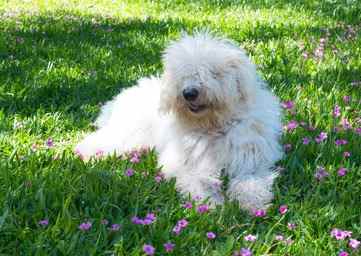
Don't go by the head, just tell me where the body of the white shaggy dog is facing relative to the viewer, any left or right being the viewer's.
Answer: facing the viewer and to the right of the viewer

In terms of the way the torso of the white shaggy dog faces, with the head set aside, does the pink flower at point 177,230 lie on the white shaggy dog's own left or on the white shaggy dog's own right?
on the white shaggy dog's own right

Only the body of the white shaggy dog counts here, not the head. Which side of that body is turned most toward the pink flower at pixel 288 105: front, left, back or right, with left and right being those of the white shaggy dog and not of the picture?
left

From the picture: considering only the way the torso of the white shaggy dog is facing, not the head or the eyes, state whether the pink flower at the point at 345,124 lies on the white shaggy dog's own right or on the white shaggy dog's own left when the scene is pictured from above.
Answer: on the white shaggy dog's own left

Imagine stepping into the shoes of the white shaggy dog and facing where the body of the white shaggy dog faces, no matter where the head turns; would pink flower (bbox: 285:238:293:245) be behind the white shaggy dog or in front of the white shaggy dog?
in front

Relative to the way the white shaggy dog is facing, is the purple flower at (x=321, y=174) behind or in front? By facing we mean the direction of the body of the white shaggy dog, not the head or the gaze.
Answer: in front

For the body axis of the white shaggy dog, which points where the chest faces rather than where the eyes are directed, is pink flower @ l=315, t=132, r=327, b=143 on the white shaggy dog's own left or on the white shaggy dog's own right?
on the white shaggy dog's own left

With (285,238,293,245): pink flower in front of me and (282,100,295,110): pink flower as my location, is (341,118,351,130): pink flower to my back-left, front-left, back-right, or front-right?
front-left

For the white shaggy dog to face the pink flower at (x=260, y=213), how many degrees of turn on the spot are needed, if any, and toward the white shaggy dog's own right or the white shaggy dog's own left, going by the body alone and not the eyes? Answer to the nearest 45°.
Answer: approximately 45° to the white shaggy dog's own right

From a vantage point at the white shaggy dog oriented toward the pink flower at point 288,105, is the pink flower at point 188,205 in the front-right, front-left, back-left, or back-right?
back-right

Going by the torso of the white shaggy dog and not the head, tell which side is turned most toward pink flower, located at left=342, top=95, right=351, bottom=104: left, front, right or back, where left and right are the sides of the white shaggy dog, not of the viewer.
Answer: left

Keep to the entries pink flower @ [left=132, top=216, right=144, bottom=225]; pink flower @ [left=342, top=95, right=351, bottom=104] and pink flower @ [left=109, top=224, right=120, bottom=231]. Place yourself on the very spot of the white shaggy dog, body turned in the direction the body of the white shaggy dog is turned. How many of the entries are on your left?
1

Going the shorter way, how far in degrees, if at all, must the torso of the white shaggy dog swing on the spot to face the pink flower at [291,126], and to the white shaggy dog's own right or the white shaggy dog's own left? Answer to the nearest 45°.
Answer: approximately 90° to the white shaggy dog's own left

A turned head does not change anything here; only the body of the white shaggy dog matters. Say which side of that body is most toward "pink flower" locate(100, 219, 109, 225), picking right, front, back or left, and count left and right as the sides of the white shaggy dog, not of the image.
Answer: right
